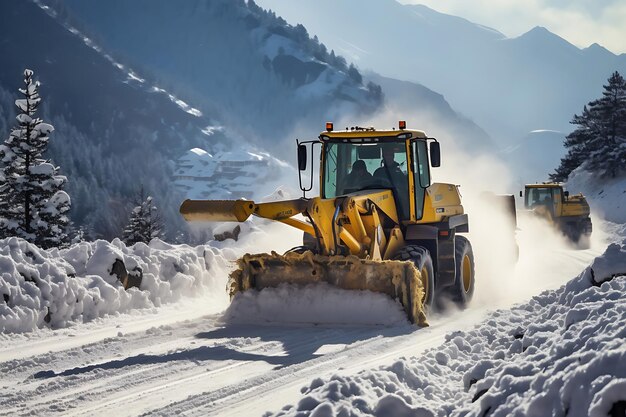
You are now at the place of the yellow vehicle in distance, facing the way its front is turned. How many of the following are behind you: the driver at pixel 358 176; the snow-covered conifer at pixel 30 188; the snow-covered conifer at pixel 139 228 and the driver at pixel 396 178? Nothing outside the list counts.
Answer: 0

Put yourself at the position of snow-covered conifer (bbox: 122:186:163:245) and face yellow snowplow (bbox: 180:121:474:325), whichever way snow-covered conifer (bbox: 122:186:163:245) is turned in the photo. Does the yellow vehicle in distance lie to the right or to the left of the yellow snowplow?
left

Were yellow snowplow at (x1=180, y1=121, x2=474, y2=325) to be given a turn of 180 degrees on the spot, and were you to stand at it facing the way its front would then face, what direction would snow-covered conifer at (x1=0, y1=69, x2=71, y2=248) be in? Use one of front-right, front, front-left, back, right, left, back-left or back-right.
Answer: left

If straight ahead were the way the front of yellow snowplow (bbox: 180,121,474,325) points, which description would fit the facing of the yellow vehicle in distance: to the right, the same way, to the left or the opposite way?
the same way

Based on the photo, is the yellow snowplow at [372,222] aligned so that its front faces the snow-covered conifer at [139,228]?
no

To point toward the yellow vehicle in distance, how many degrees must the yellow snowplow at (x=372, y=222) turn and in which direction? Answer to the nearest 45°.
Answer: approximately 180°

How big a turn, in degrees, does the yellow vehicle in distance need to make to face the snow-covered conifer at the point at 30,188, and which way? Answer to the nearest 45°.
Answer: approximately 45° to its right

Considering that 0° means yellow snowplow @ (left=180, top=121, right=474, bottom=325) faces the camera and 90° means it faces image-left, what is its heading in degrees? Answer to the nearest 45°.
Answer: approximately 45°

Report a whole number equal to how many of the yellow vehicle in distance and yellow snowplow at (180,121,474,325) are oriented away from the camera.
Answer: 0

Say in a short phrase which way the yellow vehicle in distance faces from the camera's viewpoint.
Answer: facing the viewer and to the left of the viewer

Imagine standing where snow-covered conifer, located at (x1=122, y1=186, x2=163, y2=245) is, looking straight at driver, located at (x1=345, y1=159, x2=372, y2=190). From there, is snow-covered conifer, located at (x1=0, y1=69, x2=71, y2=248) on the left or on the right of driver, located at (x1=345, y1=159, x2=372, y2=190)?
right

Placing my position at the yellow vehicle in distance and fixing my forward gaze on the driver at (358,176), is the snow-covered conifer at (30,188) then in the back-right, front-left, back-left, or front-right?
front-right

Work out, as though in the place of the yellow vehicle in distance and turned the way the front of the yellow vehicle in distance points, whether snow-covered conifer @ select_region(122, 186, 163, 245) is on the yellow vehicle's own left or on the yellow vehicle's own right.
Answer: on the yellow vehicle's own right
